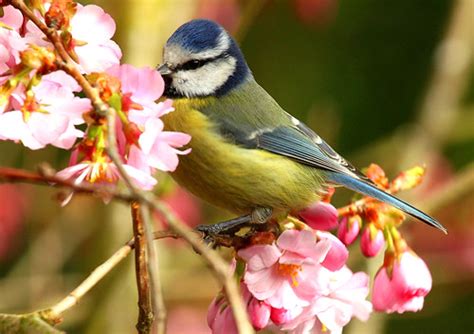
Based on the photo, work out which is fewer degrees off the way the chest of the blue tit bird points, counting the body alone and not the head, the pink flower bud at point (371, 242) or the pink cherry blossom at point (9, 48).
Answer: the pink cherry blossom

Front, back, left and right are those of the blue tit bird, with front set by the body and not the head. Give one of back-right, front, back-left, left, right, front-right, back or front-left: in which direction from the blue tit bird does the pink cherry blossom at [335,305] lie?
back-left

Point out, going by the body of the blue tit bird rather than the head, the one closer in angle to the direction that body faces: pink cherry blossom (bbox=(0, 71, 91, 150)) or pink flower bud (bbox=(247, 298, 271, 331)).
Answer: the pink cherry blossom

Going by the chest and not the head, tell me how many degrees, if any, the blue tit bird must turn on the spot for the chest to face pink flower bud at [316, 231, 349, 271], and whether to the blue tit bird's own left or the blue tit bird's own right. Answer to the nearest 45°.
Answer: approximately 135° to the blue tit bird's own left

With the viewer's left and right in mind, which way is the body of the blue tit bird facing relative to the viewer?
facing to the left of the viewer
